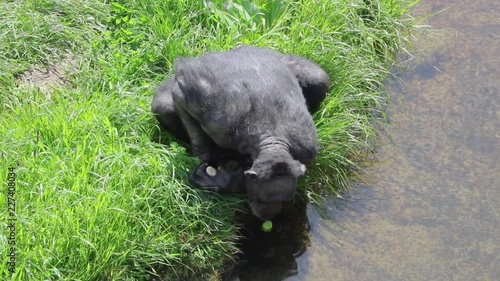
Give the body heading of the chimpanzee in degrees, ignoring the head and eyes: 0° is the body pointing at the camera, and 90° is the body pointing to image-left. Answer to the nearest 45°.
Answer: approximately 0°
